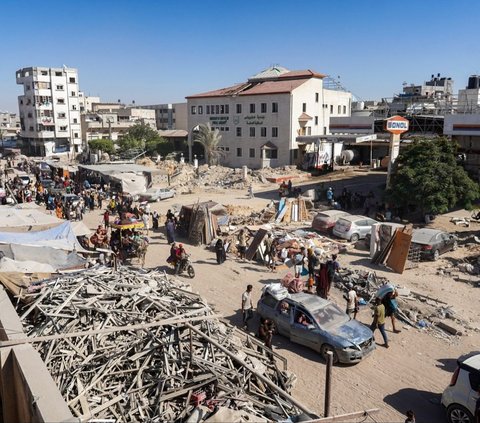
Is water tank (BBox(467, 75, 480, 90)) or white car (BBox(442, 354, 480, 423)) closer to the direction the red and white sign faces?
the white car

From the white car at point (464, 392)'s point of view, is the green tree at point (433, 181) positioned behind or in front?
behind

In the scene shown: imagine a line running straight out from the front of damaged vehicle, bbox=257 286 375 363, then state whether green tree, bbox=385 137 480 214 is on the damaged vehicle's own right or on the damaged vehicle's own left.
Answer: on the damaged vehicle's own left

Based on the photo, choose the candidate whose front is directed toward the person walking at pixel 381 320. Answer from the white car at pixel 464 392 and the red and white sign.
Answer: the red and white sign

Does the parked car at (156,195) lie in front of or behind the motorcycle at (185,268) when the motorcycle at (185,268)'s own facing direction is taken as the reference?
behind

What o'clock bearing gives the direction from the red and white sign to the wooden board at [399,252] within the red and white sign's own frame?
The wooden board is roughly at 12 o'clock from the red and white sign.

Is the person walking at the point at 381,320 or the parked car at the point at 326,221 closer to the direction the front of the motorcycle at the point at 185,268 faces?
the person walking

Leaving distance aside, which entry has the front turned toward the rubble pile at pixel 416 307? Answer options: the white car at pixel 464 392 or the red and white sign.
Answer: the red and white sign
